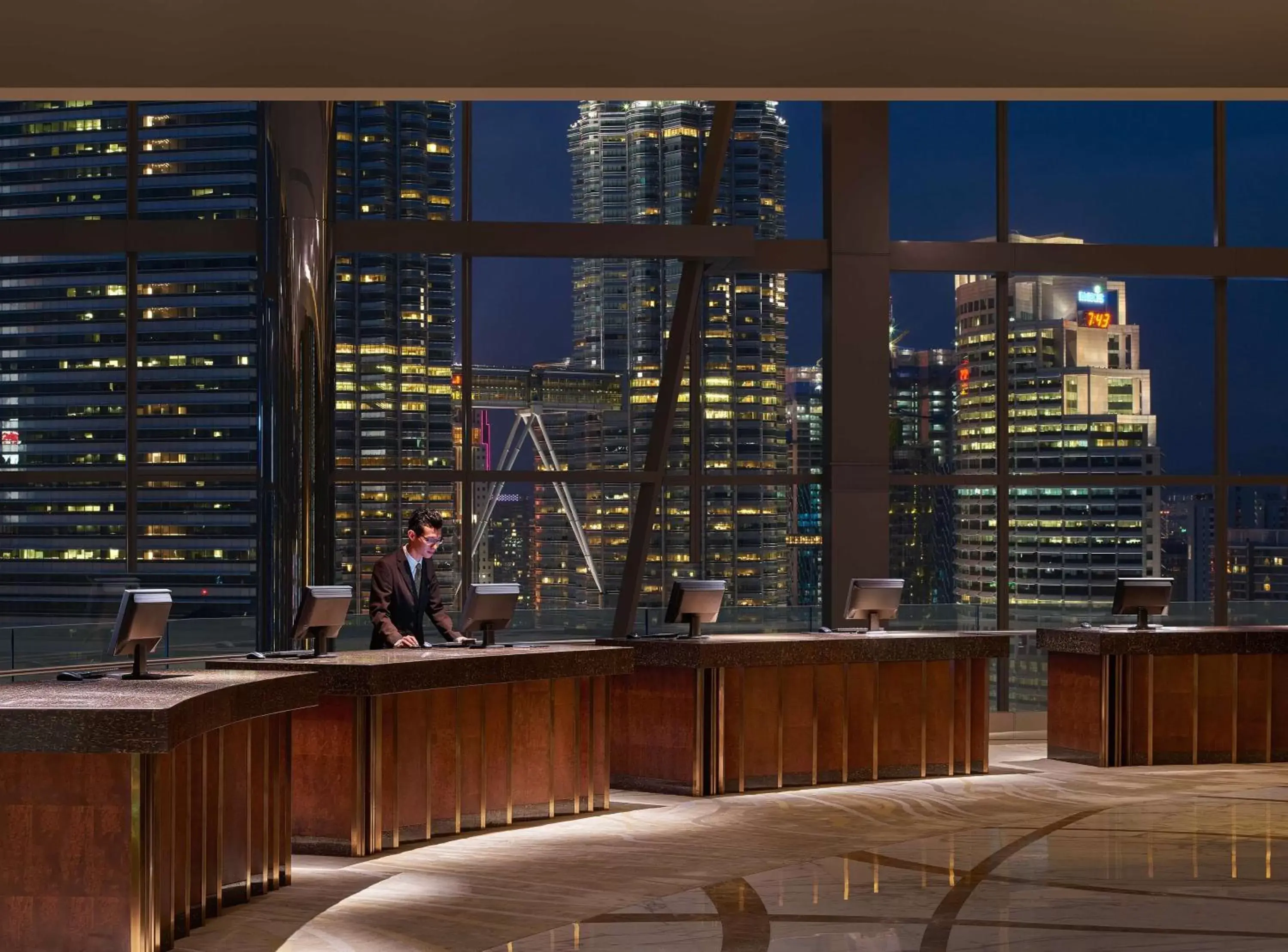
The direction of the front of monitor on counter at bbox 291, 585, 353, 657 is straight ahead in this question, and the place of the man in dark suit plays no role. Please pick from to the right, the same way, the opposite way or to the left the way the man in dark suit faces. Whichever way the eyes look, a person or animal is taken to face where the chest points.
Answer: the opposite way

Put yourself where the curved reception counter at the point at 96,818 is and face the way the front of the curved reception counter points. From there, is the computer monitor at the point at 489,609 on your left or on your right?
on your left

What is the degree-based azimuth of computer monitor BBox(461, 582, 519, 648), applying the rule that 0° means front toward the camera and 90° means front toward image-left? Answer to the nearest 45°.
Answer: approximately 135°

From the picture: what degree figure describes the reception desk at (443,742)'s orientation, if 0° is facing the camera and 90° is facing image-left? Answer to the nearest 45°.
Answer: approximately 315°

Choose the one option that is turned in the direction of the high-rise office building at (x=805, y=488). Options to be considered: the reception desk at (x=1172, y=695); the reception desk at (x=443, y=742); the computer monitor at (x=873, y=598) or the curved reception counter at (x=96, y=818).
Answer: the computer monitor

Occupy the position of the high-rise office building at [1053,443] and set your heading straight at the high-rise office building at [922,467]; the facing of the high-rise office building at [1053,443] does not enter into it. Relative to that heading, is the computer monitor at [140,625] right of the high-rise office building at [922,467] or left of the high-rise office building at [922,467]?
left

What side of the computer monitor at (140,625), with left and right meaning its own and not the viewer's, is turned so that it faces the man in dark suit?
right

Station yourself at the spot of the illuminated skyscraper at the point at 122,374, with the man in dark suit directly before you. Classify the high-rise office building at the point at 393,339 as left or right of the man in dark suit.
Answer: left

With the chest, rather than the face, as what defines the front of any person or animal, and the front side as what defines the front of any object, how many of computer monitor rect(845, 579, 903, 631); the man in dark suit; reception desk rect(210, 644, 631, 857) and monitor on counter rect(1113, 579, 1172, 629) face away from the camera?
2

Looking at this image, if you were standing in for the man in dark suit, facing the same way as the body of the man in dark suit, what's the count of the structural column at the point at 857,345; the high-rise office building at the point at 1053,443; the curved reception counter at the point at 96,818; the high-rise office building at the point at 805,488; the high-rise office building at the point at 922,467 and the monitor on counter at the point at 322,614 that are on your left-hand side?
4

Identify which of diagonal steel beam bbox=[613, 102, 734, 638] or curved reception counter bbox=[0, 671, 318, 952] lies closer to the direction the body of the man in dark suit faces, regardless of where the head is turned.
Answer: the curved reception counter
